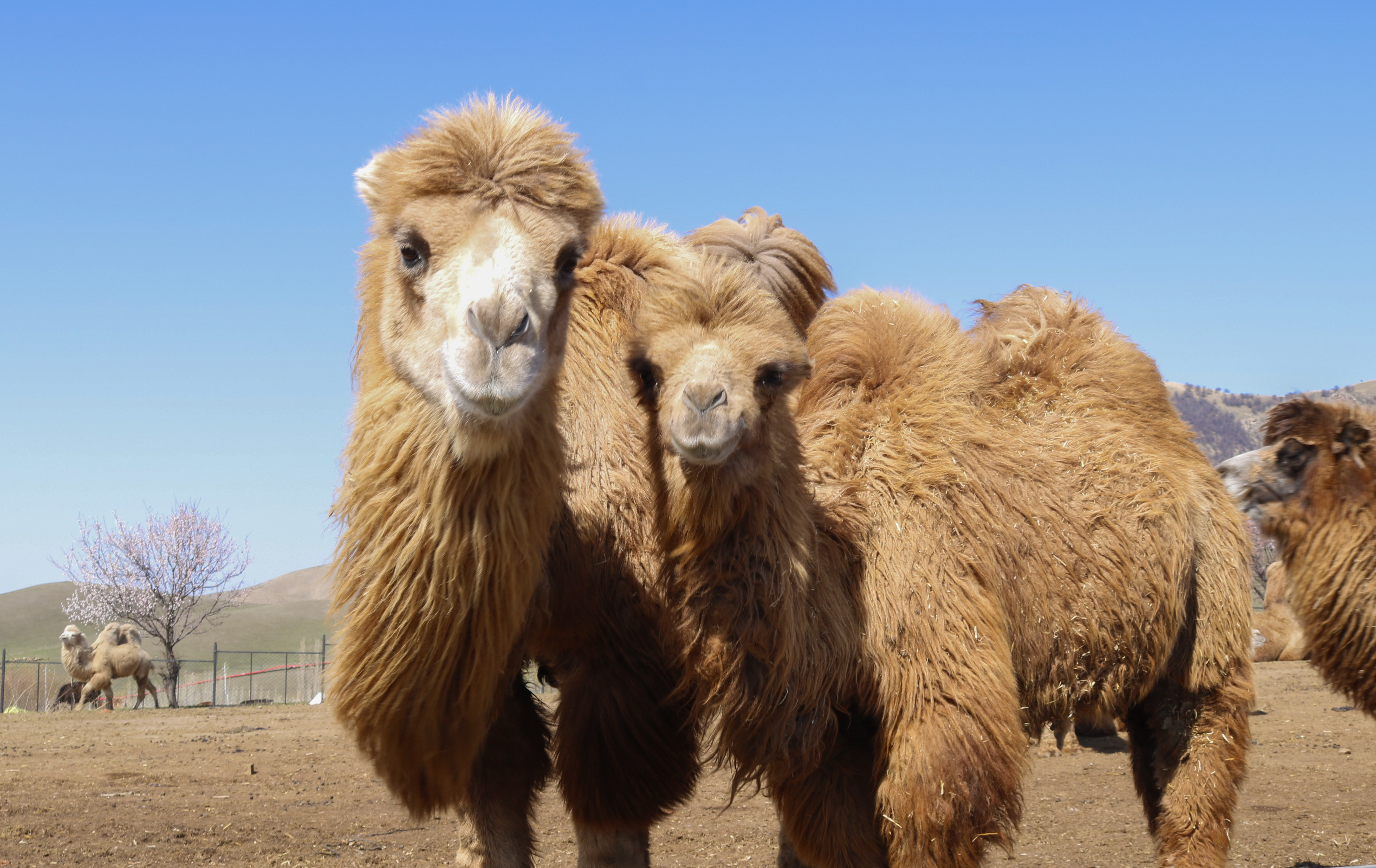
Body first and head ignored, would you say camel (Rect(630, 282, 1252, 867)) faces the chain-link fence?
no

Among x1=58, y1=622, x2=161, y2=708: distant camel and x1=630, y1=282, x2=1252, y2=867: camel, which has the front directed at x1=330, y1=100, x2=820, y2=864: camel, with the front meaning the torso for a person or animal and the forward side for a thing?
x1=630, y1=282, x2=1252, y2=867: camel

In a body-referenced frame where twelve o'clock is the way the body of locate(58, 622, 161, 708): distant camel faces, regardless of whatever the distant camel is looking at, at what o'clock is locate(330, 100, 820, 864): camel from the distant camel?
The camel is roughly at 9 o'clock from the distant camel.

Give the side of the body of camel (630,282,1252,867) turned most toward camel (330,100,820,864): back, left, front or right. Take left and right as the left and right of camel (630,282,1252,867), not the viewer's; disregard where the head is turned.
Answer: front

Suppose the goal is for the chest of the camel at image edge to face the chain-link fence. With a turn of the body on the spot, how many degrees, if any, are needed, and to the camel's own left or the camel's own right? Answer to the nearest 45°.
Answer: approximately 45° to the camel's own right

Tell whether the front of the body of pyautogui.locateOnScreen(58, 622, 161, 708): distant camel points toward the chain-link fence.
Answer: no

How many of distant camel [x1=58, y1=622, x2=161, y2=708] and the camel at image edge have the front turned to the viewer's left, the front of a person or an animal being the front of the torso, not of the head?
2

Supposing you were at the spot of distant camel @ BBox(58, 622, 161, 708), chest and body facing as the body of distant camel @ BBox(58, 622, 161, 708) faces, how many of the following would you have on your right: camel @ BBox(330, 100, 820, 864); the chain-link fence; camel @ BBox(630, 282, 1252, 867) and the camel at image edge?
1

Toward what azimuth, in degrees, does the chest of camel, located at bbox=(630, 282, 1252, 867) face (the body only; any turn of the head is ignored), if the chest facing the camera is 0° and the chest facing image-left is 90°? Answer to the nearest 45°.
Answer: approximately 45°

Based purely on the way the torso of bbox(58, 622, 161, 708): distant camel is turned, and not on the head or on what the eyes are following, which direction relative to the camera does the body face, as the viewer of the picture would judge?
to the viewer's left

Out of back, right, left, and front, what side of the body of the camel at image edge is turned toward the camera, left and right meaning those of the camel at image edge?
left

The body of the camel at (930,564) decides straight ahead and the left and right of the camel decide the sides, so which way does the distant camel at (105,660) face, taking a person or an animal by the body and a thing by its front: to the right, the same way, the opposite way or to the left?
the same way

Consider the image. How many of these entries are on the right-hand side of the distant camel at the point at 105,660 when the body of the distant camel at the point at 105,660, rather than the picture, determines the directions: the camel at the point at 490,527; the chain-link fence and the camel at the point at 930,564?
1

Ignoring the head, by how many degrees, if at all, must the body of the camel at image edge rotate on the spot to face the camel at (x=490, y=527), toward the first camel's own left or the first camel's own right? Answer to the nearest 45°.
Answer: approximately 45° to the first camel's own left

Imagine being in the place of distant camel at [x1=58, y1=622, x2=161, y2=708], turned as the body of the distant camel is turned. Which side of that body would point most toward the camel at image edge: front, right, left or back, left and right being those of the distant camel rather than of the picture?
left

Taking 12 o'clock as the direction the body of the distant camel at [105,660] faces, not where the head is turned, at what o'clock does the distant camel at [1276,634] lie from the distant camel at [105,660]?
the distant camel at [1276,634] is roughly at 7 o'clock from the distant camel at [105,660].

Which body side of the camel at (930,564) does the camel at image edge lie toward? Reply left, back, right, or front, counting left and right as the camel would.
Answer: back
